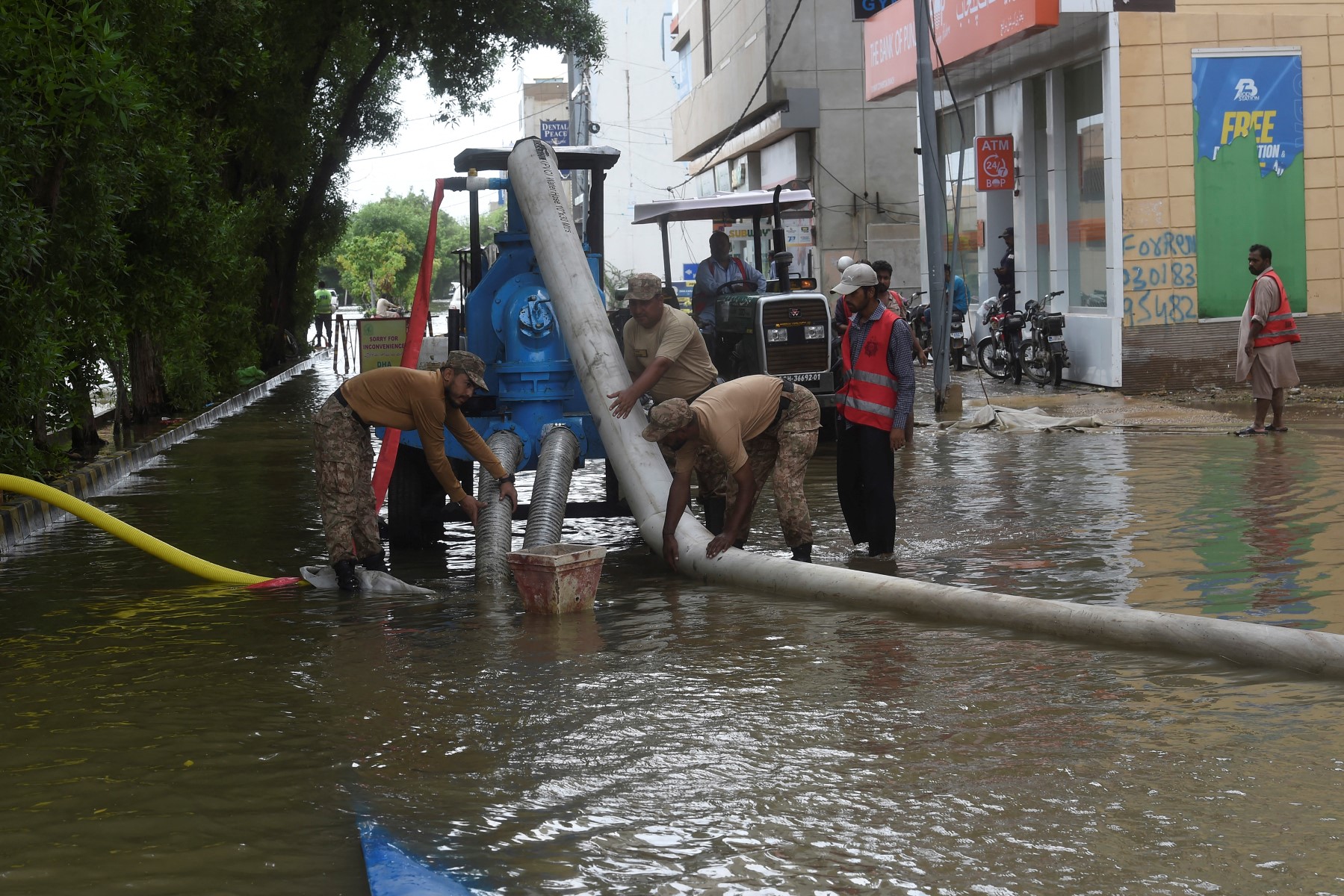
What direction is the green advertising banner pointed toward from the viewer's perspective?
toward the camera

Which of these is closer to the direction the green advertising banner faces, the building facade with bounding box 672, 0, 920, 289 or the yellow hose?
the yellow hose

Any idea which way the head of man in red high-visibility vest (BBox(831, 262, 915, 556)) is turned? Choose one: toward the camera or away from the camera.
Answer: toward the camera

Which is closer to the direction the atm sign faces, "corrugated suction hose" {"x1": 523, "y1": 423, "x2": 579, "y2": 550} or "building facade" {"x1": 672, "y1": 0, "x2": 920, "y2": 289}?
the corrugated suction hose

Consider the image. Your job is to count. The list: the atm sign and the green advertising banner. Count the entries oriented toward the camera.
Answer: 2

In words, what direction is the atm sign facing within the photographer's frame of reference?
facing the viewer

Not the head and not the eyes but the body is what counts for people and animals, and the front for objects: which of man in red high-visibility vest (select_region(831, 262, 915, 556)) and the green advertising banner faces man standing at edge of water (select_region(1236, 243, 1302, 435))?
the green advertising banner
